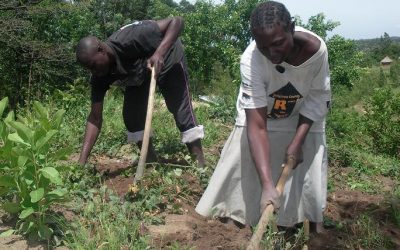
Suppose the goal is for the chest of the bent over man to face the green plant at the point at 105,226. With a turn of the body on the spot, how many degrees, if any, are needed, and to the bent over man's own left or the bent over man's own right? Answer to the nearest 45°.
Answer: approximately 45° to the bent over man's own left

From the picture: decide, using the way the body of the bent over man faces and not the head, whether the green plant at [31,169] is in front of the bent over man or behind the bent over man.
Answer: in front

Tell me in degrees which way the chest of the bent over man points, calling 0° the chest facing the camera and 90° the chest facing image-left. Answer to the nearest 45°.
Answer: approximately 45°

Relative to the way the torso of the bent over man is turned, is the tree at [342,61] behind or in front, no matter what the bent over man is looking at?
behind

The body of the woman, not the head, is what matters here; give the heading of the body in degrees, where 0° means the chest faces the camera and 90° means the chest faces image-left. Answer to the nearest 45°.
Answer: approximately 0°

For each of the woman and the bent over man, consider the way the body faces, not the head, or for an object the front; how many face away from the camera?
0

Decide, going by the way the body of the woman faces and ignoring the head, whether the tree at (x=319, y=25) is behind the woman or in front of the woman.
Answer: behind
